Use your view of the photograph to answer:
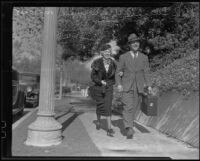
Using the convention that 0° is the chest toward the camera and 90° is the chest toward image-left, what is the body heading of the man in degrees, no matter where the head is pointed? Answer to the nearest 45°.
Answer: approximately 0°

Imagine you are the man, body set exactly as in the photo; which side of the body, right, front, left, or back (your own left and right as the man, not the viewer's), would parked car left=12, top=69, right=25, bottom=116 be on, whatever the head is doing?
right

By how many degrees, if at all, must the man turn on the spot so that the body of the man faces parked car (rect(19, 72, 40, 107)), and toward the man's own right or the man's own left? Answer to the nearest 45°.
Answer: approximately 90° to the man's own right
